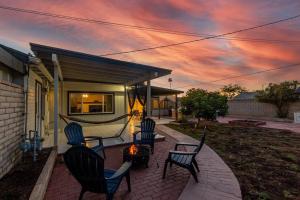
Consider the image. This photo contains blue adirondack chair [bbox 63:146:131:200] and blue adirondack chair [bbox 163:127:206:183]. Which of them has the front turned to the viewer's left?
blue adirondack chair [bbox 163:127:206:183]

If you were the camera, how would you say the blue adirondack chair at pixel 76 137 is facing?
facing the viewer and to the right of the viewer

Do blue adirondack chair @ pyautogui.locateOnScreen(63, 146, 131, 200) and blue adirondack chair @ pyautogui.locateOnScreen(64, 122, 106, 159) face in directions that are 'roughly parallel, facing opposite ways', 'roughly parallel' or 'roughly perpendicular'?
roughly perpendicular

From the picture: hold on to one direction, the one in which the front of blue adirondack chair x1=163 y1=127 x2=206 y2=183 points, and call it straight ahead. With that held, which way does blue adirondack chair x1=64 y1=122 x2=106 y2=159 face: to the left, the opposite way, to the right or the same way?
the opposite way

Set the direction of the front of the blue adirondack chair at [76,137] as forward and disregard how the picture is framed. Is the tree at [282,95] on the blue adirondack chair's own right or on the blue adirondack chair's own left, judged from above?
on the blue adirondack chair's own left

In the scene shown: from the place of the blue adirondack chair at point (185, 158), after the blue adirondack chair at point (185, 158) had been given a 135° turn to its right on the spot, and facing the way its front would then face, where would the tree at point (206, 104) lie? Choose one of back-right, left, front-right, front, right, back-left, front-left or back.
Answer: front-left

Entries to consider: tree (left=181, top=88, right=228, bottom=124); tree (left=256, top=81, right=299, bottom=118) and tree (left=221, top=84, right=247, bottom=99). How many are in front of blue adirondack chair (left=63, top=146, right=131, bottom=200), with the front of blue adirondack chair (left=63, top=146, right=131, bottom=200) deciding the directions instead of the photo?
3

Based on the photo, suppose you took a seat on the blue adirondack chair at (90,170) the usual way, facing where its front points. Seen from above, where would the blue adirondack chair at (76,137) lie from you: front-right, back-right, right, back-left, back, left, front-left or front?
front-left

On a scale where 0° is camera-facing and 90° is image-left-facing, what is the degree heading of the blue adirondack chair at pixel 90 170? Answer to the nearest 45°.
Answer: approximately 225°

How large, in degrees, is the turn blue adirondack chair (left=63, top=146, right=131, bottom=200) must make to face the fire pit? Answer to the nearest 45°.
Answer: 0° — it already faces it

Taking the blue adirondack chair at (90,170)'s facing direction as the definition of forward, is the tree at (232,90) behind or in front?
in front

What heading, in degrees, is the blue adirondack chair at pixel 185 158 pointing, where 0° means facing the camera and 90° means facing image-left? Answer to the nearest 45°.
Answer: approximately 90°

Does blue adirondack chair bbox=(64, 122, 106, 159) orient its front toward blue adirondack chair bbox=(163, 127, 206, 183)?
yes

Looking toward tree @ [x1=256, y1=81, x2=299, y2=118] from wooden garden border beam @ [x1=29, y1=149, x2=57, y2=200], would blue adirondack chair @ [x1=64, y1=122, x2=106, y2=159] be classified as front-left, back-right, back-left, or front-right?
front-left

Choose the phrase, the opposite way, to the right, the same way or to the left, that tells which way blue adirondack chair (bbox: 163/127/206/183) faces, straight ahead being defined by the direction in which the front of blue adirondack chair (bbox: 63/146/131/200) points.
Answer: to the left

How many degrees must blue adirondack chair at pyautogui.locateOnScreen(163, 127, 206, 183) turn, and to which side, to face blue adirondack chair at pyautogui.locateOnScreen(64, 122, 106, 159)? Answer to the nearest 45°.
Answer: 0° — it already faces it

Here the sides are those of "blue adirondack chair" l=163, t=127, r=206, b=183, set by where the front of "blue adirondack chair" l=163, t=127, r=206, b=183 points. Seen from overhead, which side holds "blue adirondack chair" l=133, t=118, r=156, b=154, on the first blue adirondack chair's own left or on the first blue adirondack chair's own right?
on the first blue adirondack chair's own right

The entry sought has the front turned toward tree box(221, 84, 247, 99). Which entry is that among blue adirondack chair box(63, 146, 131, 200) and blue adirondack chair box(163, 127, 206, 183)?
blue adirondack chair box(63, 146, 131, 200)

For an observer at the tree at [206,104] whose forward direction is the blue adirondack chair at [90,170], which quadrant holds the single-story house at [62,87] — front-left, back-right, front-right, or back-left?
front-right
